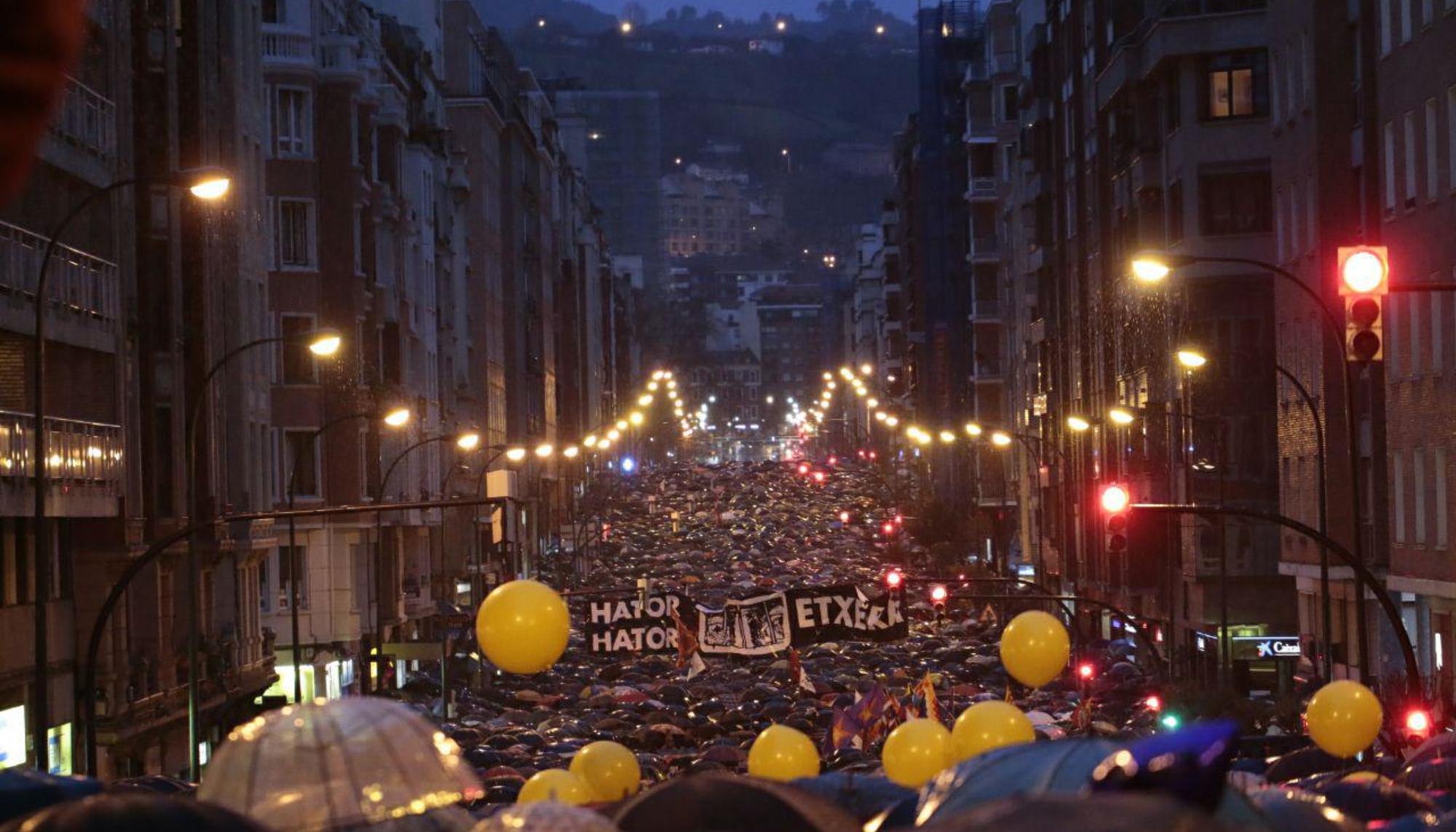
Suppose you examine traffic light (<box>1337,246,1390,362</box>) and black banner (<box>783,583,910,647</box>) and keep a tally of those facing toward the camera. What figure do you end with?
2

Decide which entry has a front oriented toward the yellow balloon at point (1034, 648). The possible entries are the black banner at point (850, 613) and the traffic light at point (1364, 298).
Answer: the black banner

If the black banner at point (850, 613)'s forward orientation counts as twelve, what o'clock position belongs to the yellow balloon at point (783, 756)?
The yellow balloon is roughly at 12 o'clock from the black banner.

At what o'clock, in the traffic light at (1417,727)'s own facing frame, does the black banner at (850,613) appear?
The black banner is roughly at 5 o'clock from the traffic light.

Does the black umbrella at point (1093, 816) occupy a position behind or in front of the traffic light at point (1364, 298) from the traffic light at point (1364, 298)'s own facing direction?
in front

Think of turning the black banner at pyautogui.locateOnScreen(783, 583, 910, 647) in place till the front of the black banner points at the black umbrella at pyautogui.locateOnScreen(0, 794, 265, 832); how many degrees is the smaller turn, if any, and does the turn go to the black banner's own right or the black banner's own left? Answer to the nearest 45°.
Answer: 0° — it already faces it

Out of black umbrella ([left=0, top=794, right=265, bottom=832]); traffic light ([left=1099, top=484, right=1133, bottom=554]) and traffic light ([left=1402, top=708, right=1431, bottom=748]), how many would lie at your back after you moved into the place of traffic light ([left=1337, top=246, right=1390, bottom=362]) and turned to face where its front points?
2

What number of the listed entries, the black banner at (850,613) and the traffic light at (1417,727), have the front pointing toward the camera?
2

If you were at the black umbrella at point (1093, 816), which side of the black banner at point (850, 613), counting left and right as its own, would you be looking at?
front

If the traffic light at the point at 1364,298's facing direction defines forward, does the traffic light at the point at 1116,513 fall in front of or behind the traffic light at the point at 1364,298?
behind
